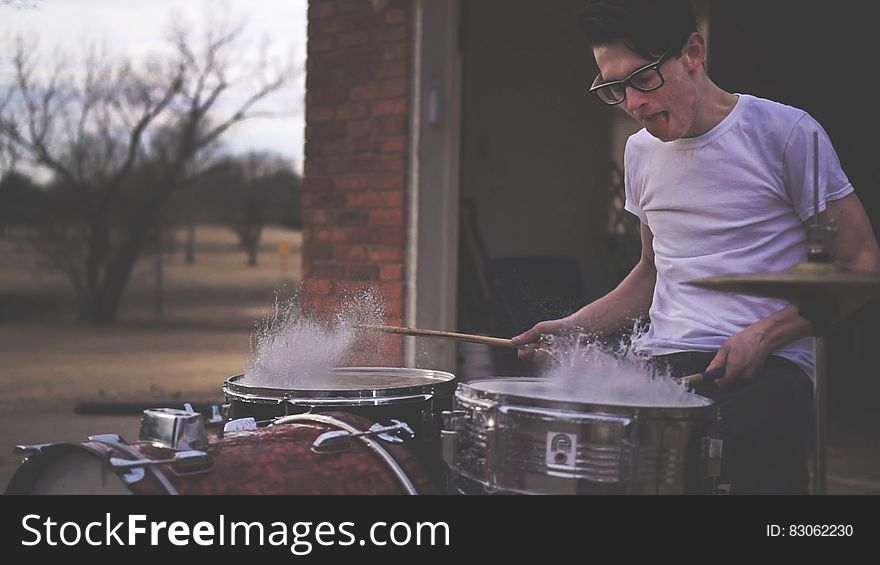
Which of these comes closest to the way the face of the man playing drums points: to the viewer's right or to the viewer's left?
to the viewer's left

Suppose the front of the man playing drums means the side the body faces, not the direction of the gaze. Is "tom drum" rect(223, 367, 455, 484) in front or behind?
in front

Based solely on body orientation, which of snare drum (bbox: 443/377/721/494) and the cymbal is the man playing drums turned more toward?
the snare drum

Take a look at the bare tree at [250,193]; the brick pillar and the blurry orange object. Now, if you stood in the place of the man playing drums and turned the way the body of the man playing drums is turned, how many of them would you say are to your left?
0

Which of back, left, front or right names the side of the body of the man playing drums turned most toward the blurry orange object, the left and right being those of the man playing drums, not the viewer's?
right

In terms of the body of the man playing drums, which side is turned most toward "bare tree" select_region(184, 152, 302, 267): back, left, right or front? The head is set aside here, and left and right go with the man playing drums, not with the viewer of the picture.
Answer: right

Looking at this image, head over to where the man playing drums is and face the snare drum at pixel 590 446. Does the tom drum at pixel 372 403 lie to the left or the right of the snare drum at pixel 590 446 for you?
right

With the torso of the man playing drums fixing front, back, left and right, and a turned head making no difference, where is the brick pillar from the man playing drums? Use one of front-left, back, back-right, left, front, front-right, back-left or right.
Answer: right

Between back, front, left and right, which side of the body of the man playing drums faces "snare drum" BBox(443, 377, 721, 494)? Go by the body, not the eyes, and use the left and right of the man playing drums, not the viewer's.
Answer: front

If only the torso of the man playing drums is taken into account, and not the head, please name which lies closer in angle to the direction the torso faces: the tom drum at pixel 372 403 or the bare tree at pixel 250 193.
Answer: the tom drum

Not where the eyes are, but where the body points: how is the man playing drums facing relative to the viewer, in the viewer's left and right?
facing the viewer and to the left of the viewer
